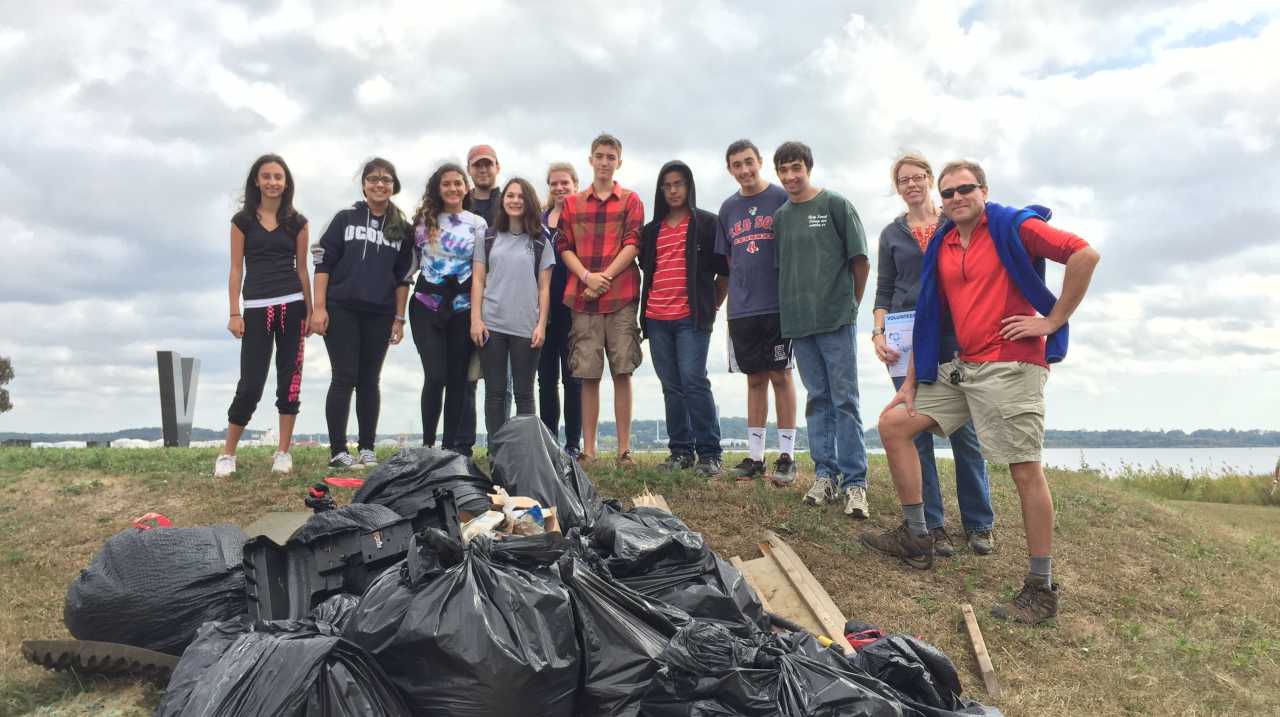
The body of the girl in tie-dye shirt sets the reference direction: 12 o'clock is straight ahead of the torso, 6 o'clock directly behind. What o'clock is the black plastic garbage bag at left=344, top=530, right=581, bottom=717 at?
The black plastic garbage bag is roughly at 12 o'clock from the girl in tie-dye shirt.

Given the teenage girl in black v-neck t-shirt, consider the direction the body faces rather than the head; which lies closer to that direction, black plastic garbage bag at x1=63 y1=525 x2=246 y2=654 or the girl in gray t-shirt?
the black plastic garbage bag

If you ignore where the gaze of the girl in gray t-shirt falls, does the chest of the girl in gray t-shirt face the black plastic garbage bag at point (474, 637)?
yes

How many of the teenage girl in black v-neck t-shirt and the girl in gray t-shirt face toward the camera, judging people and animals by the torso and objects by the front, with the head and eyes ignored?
2

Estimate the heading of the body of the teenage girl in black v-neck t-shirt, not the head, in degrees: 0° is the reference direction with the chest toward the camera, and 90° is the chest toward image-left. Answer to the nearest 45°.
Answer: approximately 0°

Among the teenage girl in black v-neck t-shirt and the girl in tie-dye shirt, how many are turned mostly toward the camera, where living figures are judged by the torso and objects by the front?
2
